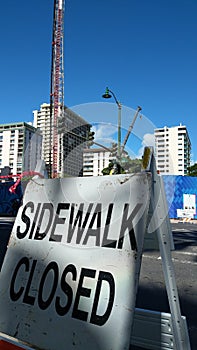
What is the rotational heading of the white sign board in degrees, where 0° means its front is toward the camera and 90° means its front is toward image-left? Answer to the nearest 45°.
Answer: approximately 0°
